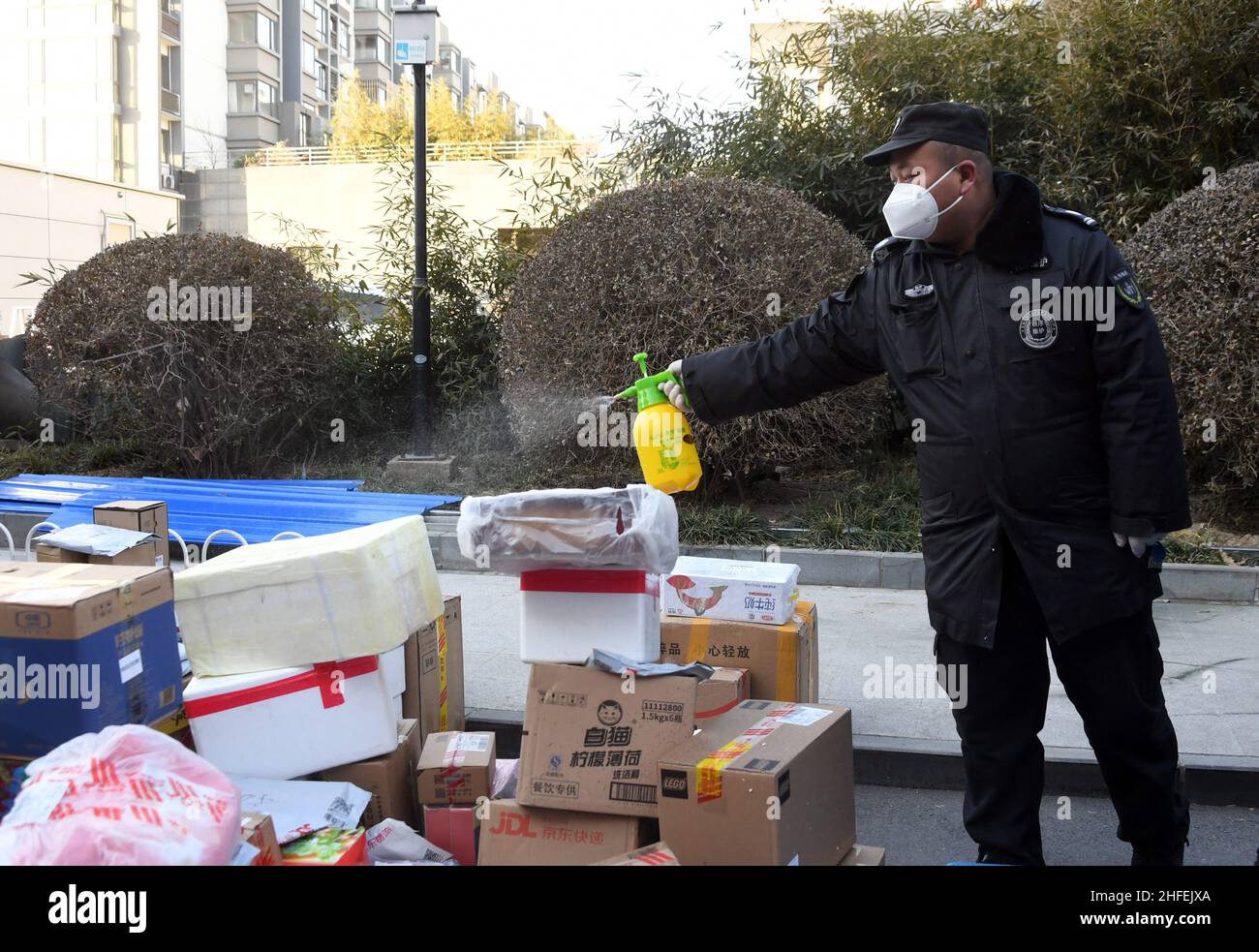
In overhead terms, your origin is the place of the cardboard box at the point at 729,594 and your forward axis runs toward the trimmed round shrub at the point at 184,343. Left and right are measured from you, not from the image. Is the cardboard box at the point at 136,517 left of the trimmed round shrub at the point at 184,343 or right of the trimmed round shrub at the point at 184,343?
left

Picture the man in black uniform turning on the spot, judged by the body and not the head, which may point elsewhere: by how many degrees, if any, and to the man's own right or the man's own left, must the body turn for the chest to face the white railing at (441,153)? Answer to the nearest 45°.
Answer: approximately 90° to the man's own right

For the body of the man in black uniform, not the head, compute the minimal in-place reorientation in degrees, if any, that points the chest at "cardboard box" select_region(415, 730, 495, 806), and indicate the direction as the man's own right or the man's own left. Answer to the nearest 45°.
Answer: approximately 45° to the man's own right

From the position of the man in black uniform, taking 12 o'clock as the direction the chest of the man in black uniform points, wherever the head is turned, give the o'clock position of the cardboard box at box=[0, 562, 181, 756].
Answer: The cardboard box is roughly at 1 o'clock from the man in black uniform.

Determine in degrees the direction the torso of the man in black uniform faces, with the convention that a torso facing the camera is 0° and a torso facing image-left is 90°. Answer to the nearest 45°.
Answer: approximately 45°

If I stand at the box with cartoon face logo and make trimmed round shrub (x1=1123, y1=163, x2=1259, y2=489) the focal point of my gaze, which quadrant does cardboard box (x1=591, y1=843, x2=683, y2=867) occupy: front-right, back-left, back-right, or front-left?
back-right

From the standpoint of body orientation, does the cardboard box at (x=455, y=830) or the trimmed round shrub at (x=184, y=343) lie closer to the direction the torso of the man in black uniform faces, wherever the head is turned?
the cardboard box

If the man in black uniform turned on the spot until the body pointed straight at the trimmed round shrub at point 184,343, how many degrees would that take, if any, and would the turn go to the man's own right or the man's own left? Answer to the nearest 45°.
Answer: approximately 90° to the man's own right

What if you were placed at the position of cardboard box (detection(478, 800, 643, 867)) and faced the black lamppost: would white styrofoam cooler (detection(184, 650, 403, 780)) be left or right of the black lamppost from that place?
left

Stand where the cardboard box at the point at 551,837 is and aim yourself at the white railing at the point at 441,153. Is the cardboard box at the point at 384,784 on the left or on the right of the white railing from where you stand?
left

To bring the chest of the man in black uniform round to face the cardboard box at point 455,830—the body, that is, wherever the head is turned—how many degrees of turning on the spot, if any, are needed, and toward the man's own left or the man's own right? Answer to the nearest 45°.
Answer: approximately 45° to the man's own right

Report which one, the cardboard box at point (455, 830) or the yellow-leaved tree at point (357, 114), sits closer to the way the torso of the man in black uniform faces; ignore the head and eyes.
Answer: the cardboard box

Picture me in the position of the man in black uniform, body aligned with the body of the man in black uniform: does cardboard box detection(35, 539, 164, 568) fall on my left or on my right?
on my right
